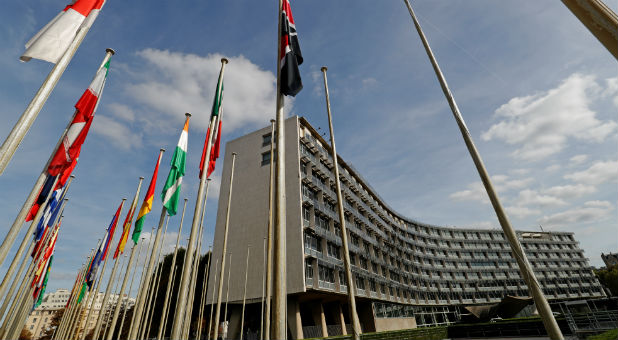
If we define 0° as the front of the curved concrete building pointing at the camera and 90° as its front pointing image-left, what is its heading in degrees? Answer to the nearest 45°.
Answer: approximately 315°

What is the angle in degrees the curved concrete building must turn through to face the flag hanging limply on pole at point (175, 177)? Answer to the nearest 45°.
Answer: approximately 45° to its right

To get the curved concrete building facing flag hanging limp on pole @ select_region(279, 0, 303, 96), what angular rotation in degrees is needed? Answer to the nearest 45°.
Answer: approximately 45° to its right
